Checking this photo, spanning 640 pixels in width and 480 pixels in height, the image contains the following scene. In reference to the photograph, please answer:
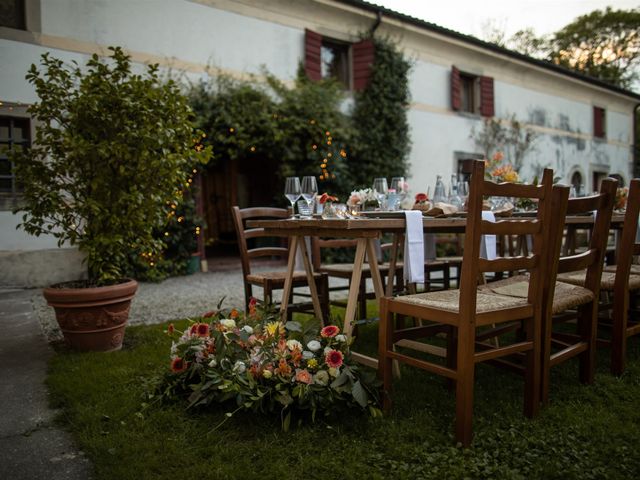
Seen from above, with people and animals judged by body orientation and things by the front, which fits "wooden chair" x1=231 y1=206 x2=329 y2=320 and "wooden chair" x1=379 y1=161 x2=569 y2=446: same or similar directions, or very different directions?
very different directions

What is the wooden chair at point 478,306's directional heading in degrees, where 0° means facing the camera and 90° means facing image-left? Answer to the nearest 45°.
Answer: approximately 135°

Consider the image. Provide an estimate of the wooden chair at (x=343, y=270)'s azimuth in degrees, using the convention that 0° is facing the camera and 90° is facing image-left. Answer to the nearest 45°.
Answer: approximately 315°

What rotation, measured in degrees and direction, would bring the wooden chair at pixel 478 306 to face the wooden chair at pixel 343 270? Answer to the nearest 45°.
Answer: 0° — it already faces it

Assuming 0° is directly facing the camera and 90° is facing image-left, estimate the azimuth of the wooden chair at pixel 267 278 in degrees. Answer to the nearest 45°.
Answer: approximately 315°

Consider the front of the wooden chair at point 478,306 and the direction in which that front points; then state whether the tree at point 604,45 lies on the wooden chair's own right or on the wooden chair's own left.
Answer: on the wooden chair's own right

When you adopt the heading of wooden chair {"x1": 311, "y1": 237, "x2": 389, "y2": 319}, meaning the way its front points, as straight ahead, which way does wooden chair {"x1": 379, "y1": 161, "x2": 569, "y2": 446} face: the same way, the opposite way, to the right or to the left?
the opposite way
